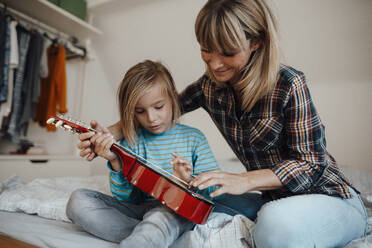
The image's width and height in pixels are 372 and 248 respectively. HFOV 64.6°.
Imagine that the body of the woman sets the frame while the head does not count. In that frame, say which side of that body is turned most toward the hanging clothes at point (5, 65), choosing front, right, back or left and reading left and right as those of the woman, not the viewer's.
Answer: right

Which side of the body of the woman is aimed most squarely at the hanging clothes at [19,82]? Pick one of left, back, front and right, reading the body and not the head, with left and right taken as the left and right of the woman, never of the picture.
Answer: right

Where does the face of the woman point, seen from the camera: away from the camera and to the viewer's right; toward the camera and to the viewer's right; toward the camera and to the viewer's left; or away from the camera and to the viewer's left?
toward the camera and to the viewer's left

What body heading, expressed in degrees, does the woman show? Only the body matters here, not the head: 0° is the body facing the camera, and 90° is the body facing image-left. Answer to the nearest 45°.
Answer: approximately 45°

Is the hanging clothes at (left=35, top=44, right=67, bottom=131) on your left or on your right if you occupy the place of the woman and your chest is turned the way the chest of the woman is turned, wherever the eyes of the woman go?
on your right

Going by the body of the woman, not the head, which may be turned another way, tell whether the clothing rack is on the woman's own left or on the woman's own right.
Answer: on the woman's own right

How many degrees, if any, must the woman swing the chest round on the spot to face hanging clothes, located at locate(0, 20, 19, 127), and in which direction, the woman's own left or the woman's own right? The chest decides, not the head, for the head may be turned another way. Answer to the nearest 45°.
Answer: approximately 90° to the woman's own right

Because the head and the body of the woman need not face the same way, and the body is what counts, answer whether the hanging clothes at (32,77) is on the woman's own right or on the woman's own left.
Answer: on the woman's own right
